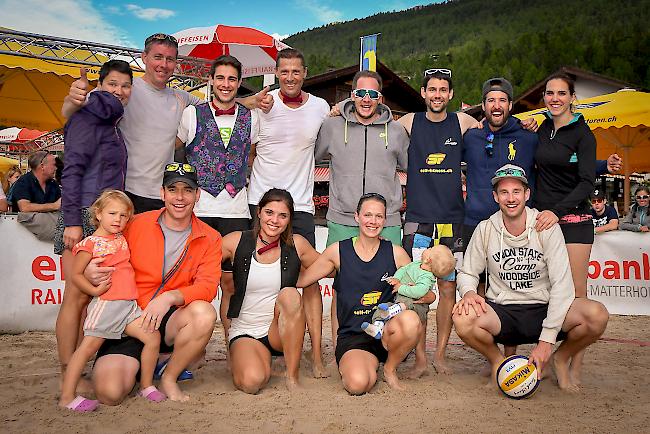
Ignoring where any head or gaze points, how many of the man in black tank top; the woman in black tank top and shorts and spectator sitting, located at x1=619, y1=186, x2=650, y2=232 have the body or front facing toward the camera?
3

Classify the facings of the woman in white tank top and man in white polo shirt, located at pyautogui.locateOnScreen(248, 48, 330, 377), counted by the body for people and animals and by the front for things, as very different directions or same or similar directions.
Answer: same or similar directions

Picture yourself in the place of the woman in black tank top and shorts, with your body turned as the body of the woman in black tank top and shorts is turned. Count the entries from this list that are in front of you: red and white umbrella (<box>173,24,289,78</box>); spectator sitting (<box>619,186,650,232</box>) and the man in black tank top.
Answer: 0

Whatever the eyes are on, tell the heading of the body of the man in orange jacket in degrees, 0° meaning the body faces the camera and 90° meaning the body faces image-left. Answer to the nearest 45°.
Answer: approximately 0°

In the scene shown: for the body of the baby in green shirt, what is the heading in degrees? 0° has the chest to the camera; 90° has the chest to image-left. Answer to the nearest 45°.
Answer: approximately 45°

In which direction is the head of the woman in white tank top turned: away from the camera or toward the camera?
toward the camera

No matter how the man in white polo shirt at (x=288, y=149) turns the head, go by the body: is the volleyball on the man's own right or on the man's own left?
on the man's own left

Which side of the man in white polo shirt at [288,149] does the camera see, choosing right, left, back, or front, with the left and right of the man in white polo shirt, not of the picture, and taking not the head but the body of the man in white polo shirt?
front

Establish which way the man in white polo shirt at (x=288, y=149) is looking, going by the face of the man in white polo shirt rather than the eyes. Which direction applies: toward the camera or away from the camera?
toward the camera

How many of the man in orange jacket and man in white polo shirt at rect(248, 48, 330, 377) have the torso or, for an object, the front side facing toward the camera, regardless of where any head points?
2

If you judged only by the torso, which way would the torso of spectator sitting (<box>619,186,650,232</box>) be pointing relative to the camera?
toward the camera

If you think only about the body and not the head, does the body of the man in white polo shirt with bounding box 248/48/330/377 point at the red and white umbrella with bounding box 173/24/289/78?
no

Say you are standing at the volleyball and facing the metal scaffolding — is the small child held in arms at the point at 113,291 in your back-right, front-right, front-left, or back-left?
front-left

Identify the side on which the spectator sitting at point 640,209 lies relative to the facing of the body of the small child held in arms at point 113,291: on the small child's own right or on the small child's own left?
on the small child's own left

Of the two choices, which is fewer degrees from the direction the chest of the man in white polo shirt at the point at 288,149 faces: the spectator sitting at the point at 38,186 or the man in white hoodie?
the man in white hoodie

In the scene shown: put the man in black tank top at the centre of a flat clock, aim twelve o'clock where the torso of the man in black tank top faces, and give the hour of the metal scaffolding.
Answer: The metal scaffolding is roughly at 4 o'clock from the man in black tank top.

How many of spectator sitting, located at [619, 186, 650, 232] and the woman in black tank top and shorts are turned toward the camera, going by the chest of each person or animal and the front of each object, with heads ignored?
2

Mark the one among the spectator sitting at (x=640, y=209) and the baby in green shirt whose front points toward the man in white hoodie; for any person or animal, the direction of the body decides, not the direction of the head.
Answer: the spectator sitting

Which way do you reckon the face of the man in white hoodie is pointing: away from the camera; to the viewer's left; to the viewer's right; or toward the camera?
toward the camera

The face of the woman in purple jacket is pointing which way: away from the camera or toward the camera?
toward the camera
